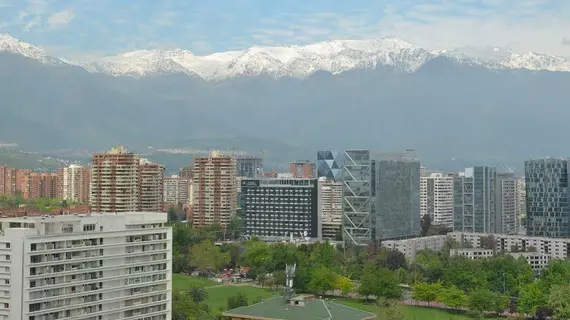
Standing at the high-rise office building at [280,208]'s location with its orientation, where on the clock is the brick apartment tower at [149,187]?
The brick apartment tower is roughly at 3 o'clock from the high-rise office building.

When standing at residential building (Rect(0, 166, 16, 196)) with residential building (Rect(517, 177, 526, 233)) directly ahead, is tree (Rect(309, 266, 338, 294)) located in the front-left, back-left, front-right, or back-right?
front-right

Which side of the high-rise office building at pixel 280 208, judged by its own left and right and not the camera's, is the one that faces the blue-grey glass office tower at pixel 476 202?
left

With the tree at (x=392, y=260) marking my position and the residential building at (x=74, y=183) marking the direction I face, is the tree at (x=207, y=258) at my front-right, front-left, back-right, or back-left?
front-left

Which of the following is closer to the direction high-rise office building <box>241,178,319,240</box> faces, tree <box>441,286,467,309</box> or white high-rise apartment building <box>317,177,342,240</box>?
the tree

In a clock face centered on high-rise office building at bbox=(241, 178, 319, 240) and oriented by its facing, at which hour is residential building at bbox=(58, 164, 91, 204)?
The residential building is roughly at 4 o'clock from the high-rise office building.

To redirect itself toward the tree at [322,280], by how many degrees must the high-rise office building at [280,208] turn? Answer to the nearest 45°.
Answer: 0° — it already faces it

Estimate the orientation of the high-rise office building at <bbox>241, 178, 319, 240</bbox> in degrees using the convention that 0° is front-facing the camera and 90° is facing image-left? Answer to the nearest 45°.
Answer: approximately 0°

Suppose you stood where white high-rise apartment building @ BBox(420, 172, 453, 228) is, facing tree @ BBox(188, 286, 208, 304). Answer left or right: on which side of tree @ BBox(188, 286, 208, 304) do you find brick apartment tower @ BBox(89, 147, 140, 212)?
right

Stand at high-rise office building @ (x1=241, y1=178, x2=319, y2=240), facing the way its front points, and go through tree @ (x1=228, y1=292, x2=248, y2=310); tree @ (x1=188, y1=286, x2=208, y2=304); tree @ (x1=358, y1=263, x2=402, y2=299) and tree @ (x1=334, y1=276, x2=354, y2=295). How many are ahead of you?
4

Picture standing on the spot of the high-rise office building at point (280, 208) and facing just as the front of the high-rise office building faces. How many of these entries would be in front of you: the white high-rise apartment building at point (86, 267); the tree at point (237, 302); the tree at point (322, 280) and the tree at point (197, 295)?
4

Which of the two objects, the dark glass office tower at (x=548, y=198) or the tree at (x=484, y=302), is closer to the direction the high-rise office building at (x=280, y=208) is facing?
the tree

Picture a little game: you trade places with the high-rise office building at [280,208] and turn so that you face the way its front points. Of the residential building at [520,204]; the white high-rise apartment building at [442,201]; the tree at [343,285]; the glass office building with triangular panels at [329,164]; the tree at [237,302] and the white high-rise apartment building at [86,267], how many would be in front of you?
3

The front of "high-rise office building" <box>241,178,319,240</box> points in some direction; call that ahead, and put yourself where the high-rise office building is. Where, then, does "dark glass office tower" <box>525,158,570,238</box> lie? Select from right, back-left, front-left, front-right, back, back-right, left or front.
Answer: left

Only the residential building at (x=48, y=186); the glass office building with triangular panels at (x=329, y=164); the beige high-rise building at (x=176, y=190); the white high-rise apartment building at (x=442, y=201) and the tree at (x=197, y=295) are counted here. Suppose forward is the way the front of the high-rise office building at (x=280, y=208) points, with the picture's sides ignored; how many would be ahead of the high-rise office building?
1

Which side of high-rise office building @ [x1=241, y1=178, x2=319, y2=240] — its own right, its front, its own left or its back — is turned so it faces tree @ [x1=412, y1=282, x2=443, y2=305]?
front

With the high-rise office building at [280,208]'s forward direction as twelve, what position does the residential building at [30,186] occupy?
The residential building is roughly at 4 o'clock from the high-rise office building.

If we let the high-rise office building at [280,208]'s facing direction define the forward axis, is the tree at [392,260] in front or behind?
in front
